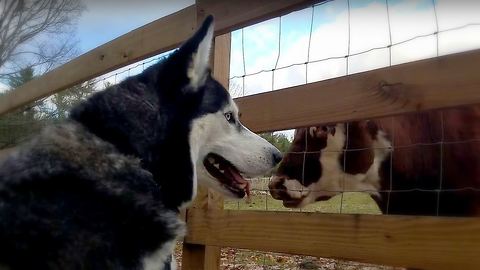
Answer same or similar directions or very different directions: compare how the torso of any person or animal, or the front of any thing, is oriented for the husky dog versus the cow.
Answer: very different directions

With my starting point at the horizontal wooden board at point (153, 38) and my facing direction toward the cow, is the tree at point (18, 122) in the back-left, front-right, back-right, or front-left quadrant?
back-left

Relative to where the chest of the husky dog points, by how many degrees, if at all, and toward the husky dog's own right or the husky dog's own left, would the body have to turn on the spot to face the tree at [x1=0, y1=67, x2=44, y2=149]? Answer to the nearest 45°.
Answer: approximately 90° to the husky dog's own left

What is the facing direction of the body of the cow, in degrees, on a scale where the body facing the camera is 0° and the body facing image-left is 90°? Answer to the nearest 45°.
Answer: approximately 90°

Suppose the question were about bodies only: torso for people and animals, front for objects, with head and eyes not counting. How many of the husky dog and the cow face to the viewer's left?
1

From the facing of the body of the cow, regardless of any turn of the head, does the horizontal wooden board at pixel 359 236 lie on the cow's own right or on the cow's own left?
on the cow's own left

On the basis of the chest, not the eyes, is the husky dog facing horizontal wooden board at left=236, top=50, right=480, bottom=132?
yes

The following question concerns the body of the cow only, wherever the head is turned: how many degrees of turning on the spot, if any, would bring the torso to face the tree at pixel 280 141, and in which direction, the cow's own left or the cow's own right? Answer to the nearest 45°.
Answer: approximately 45° to the cow's own right

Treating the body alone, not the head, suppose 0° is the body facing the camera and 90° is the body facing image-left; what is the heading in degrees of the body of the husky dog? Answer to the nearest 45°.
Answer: approximately 270°

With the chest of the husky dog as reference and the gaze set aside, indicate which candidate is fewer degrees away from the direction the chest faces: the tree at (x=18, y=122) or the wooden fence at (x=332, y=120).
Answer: the wooden fence
